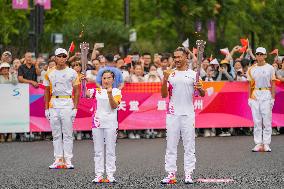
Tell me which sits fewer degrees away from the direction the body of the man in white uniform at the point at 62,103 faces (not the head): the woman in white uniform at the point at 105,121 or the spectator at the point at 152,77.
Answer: the woman in white uniform

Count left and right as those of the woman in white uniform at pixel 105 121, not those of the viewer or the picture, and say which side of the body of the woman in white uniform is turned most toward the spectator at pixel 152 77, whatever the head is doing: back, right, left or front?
back

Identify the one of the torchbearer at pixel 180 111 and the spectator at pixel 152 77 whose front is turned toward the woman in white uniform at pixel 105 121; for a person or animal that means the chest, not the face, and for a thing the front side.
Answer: the spectator

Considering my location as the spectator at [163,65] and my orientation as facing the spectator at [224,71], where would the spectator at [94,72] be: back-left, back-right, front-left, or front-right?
back-right

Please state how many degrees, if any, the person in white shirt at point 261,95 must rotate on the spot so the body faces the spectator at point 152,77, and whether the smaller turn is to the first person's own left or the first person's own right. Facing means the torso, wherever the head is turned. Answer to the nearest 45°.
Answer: approximately 135° to the first person's own right

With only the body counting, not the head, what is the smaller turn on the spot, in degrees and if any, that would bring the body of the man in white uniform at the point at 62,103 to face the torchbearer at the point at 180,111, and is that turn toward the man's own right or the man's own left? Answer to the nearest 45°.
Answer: approximately 45° to the man's own left

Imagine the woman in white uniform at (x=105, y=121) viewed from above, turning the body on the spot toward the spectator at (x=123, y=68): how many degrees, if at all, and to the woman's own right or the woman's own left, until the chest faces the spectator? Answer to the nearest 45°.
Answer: approximately 180°
